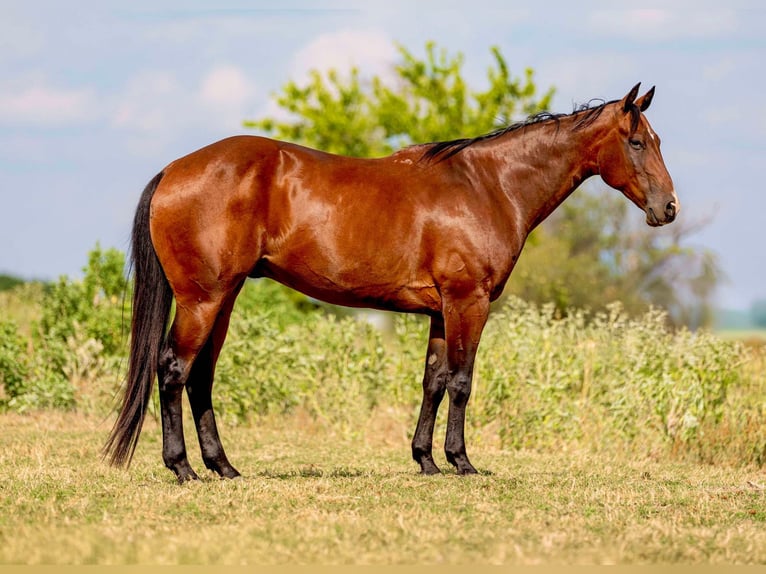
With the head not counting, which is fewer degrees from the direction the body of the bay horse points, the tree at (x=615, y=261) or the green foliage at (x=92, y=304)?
the tree

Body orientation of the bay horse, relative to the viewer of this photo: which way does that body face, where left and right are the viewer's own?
facing to the right of the viewer

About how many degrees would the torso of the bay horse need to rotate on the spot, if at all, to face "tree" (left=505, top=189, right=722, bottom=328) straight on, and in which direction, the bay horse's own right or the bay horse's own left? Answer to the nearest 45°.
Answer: approximately 90° to the bay horse's own left

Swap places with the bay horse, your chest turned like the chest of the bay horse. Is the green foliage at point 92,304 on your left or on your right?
on your left

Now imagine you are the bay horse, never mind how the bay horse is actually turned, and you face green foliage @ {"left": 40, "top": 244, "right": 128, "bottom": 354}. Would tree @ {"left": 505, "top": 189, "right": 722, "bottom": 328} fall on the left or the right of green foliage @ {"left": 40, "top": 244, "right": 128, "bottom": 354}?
right
